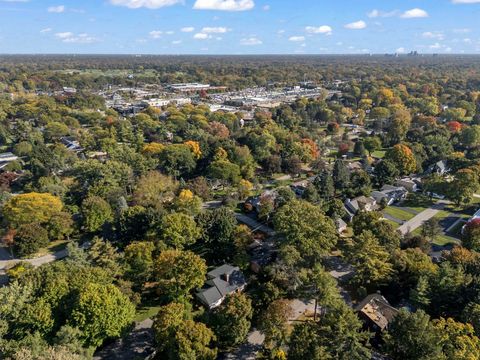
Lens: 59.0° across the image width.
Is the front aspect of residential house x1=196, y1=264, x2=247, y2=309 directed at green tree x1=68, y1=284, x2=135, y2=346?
no

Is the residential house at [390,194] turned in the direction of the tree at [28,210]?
no

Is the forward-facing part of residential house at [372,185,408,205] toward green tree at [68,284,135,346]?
no

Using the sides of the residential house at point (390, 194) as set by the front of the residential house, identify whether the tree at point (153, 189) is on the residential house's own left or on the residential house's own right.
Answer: on the residential house's own right

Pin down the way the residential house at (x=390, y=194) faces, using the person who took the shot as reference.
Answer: facing the viewer and to the right of the viewer

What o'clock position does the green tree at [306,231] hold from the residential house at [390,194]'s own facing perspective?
The green tree is roughly at 2 o'clock from the residential house.

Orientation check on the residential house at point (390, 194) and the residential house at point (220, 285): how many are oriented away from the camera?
0

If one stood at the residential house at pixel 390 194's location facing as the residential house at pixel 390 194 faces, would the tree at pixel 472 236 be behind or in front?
in front

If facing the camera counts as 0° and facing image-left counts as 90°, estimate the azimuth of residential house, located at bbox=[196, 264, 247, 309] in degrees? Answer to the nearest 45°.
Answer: approximately 315°

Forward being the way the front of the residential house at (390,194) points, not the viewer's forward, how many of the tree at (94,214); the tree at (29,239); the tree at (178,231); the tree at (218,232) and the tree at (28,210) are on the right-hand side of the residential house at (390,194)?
5

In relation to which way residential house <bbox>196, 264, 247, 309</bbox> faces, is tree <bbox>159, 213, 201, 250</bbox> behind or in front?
behind

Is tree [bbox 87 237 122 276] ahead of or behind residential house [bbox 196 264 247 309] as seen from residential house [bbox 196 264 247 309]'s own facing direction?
behind

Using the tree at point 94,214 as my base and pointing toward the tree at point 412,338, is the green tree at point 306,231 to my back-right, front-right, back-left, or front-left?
front-left

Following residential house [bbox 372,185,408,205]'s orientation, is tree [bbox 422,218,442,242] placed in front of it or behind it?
in front

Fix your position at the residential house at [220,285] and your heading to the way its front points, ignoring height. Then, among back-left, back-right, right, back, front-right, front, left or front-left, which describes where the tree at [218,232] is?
back-left

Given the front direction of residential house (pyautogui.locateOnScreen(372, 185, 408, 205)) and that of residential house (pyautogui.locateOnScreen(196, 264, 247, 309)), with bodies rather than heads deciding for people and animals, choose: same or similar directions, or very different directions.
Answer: same or similar directions

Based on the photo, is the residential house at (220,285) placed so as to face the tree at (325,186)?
no

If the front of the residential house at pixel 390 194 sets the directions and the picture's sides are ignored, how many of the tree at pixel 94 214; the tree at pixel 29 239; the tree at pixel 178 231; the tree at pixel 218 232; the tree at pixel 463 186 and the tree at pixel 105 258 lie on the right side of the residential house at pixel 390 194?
5

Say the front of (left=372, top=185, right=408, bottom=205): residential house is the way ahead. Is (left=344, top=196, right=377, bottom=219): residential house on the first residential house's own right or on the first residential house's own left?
on the first residential house's own right
